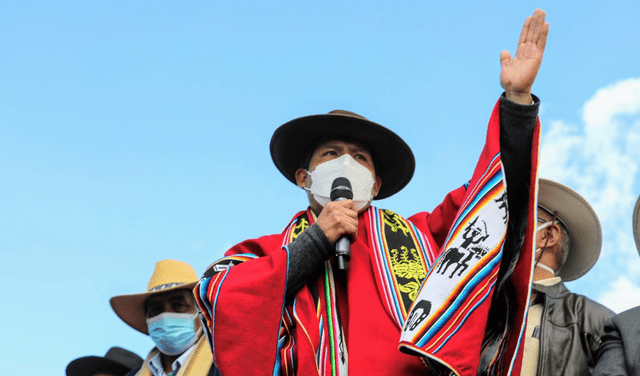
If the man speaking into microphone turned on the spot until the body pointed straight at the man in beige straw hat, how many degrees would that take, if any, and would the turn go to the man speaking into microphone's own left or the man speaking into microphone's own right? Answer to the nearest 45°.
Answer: approximately 135° to the man speaking into microphone's own right

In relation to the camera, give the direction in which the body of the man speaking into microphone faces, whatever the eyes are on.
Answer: toward the camera

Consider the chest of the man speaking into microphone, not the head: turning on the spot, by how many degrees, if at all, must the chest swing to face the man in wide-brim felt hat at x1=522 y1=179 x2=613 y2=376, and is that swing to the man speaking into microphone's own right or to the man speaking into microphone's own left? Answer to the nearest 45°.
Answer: approximately 135° to the man speaking into microphone's own left

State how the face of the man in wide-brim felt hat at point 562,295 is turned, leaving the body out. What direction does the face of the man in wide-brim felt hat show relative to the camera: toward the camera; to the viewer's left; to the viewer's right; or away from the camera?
to the viewer's left
